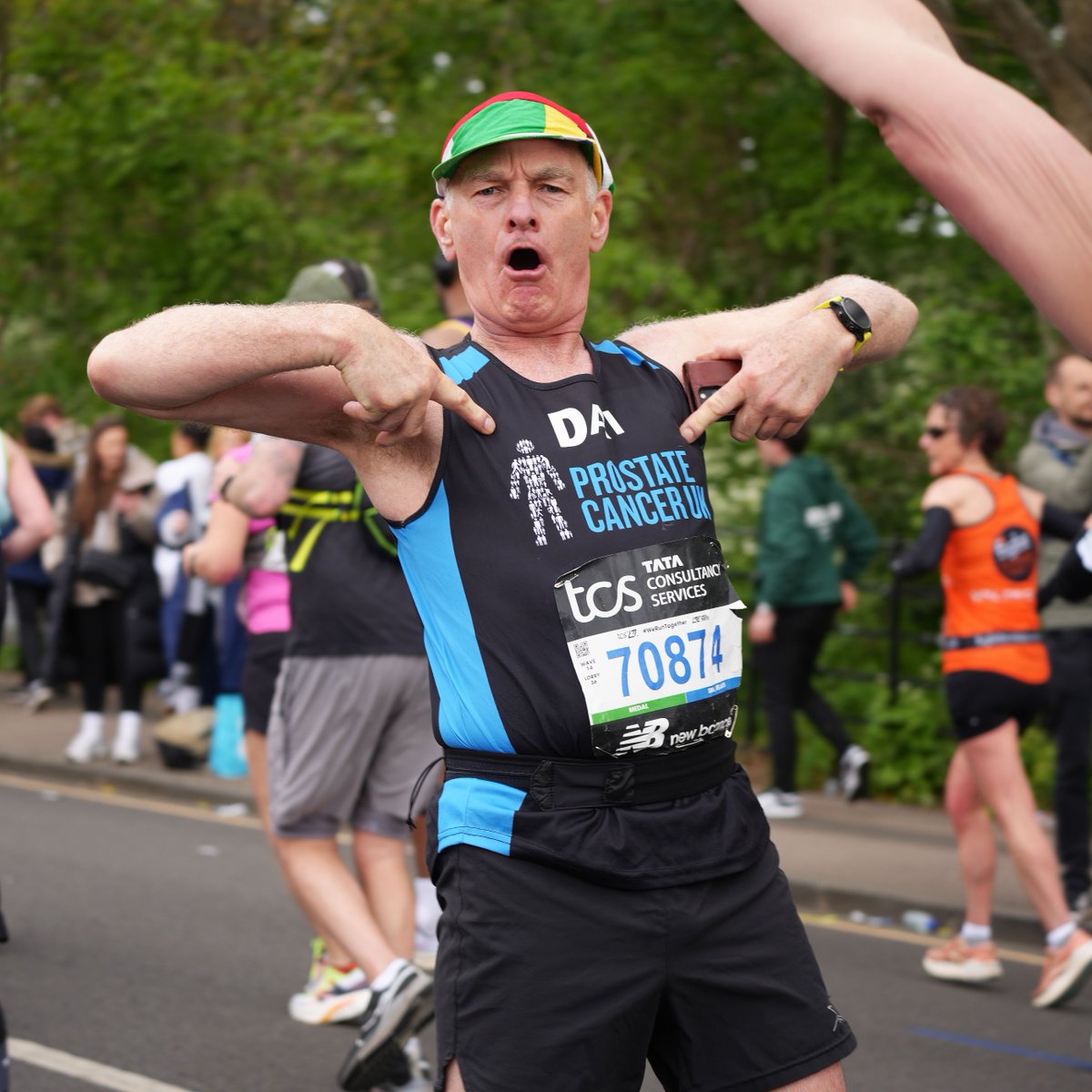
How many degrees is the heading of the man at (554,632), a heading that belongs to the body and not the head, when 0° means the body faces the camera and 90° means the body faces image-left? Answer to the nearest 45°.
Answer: approximately 315°

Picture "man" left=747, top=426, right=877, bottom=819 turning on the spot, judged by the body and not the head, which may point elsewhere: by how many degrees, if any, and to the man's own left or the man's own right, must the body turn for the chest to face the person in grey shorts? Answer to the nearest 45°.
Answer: approximately 135° to the man's own left

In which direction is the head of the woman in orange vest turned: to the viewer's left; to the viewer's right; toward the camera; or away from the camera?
to the viewer's left

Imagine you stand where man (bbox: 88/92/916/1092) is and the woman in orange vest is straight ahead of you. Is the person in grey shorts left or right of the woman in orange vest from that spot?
left

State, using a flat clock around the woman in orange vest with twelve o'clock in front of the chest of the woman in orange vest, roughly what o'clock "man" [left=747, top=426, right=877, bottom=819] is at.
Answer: The man is roughly at 1 o'clock from the woman in orange vest.

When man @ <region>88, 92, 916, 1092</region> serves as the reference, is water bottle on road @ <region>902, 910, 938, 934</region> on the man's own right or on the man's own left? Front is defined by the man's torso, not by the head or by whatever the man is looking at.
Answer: on the man's own left

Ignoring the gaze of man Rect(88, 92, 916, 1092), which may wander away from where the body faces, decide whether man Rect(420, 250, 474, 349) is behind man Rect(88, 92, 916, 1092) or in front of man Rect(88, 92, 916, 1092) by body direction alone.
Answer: behind
